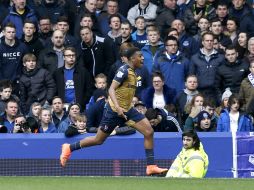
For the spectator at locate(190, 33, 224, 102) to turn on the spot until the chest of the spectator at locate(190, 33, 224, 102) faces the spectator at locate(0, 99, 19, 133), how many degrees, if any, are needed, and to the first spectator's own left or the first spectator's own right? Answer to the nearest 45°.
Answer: approximately 90° to the first spectator's own right

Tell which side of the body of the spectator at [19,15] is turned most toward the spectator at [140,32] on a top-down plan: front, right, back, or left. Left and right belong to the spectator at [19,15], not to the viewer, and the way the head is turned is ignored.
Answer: left

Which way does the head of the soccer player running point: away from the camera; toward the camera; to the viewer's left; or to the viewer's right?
to the viewer's right

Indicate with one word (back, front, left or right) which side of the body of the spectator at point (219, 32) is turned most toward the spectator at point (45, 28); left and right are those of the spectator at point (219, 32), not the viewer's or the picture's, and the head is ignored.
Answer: right
